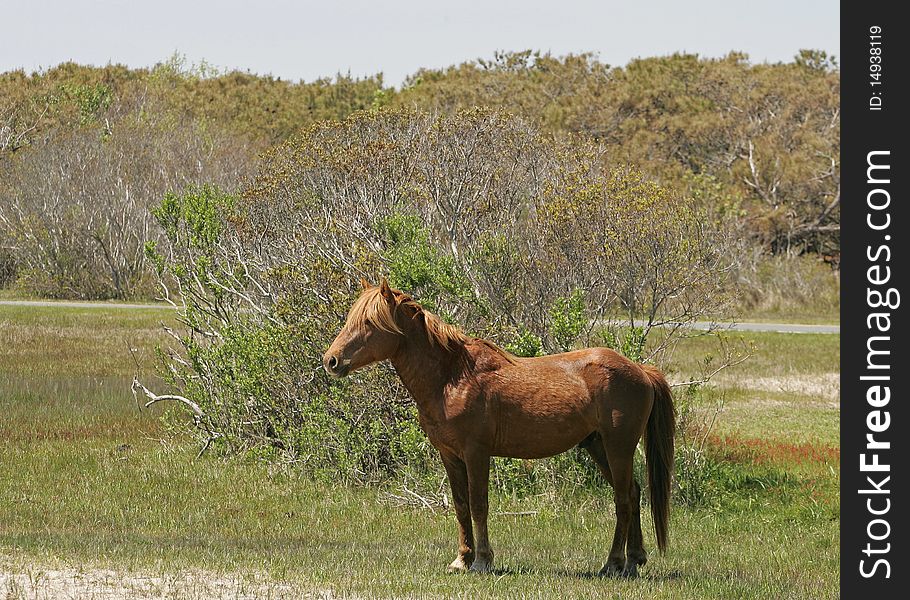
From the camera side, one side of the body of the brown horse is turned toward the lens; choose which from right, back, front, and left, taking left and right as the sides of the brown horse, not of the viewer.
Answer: left
